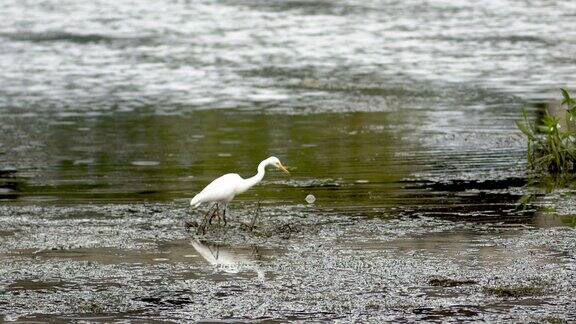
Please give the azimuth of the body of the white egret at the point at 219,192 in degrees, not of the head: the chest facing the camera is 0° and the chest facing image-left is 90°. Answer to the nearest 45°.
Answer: approximately 270°

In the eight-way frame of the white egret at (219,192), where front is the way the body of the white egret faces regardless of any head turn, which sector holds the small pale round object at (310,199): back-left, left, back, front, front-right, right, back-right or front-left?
front-left

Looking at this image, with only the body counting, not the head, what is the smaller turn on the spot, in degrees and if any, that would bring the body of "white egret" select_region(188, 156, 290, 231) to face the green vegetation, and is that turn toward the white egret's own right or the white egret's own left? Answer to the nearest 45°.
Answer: approximately 45° to the white egret's own left
